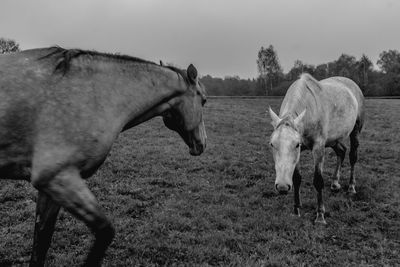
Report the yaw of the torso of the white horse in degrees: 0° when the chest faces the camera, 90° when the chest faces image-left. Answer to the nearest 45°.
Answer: approximately 45°

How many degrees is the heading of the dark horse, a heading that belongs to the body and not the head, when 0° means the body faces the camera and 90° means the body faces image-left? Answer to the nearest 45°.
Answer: approximately 270°

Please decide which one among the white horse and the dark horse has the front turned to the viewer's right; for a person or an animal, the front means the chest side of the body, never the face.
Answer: the dark horse

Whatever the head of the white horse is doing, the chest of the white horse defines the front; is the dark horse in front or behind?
in front

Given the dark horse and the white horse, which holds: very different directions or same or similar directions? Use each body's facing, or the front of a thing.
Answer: very different directions

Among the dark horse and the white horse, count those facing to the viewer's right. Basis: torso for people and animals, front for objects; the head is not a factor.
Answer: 1

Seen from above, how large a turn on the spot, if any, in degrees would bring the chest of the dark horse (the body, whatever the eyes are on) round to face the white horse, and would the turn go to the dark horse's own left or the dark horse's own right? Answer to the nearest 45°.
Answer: approximately 45° to the dark horse's own left
